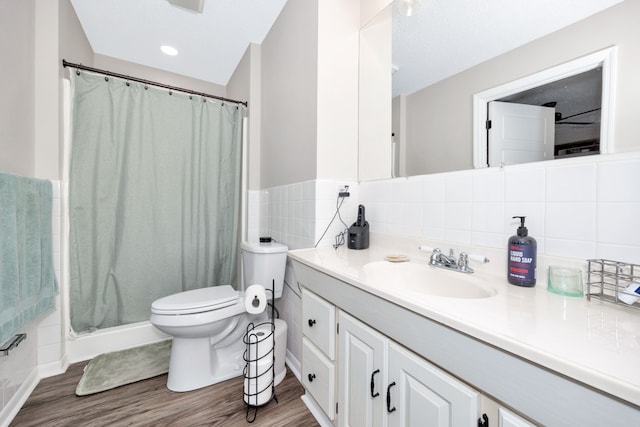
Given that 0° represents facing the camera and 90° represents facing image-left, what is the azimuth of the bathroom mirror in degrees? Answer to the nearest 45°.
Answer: approximately 45°

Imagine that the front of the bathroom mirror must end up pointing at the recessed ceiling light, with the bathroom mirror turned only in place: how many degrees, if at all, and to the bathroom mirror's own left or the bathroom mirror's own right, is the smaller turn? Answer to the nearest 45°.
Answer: approximately 45° to the bathroom mirror's own right

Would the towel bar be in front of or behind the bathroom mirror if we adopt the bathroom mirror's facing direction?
in front

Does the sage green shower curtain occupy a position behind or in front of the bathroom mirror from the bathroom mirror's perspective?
in front
